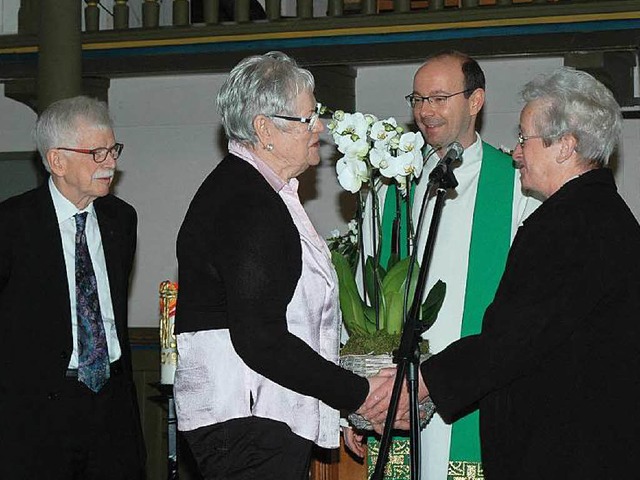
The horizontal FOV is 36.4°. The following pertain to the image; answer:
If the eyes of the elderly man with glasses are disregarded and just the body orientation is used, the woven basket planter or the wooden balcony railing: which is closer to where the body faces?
the woven basket planter

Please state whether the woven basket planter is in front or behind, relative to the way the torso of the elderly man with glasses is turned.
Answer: in front

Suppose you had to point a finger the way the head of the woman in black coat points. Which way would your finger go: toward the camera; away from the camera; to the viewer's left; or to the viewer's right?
to the viewer's left

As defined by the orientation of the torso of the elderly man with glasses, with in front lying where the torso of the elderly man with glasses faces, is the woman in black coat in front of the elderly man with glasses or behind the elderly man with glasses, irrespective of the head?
in front

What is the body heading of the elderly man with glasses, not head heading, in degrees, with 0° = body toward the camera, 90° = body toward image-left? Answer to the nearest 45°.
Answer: approximately 315°

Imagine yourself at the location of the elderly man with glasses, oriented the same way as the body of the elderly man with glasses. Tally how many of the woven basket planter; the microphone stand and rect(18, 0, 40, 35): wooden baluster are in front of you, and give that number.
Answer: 2

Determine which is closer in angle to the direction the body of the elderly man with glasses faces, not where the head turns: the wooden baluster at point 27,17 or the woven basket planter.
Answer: the woven basket planter
